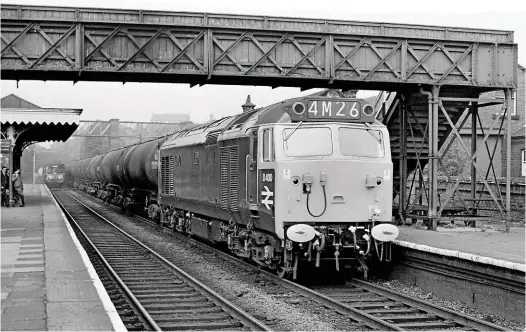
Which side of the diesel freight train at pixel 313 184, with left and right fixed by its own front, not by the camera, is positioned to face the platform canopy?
right

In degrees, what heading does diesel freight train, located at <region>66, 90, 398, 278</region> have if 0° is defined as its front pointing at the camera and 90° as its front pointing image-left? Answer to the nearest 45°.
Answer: approximately 315°
